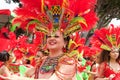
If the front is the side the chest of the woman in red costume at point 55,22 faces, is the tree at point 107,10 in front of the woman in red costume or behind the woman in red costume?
behind

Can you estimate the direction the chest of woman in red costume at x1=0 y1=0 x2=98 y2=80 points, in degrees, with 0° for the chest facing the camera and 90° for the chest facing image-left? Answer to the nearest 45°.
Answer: approximately 45°
